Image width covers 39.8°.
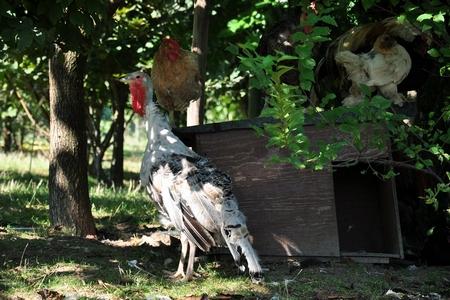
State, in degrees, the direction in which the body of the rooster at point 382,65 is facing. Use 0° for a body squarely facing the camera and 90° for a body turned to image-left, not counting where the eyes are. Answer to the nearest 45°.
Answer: approximately 270°

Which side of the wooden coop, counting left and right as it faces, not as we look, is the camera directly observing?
front

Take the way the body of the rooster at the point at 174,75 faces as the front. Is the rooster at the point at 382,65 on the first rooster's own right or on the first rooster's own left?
on the first rooster's own left

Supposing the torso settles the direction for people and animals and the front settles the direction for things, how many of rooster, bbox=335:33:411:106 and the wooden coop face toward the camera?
1

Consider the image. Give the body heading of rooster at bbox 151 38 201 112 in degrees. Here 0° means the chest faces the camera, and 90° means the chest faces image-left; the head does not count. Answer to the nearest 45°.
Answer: approximately 45°

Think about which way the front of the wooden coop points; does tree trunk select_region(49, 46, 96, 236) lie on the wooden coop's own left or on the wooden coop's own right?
on the wooden coop's own right

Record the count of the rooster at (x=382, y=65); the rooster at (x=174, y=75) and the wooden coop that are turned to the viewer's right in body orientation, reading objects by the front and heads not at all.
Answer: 1
